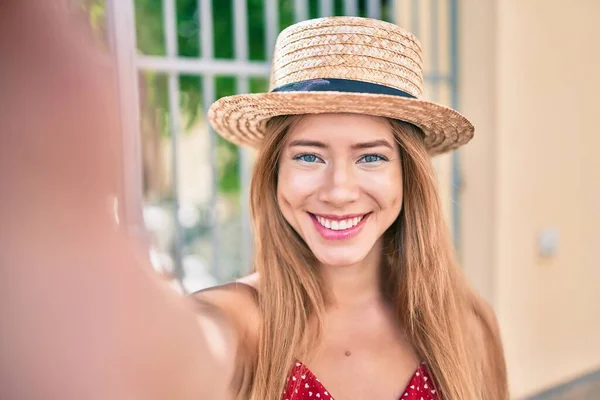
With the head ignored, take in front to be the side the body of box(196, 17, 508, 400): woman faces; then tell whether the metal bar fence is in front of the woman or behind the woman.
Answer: behind

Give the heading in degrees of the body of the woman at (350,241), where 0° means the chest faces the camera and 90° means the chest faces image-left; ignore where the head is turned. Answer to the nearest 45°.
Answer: approximately 0°
